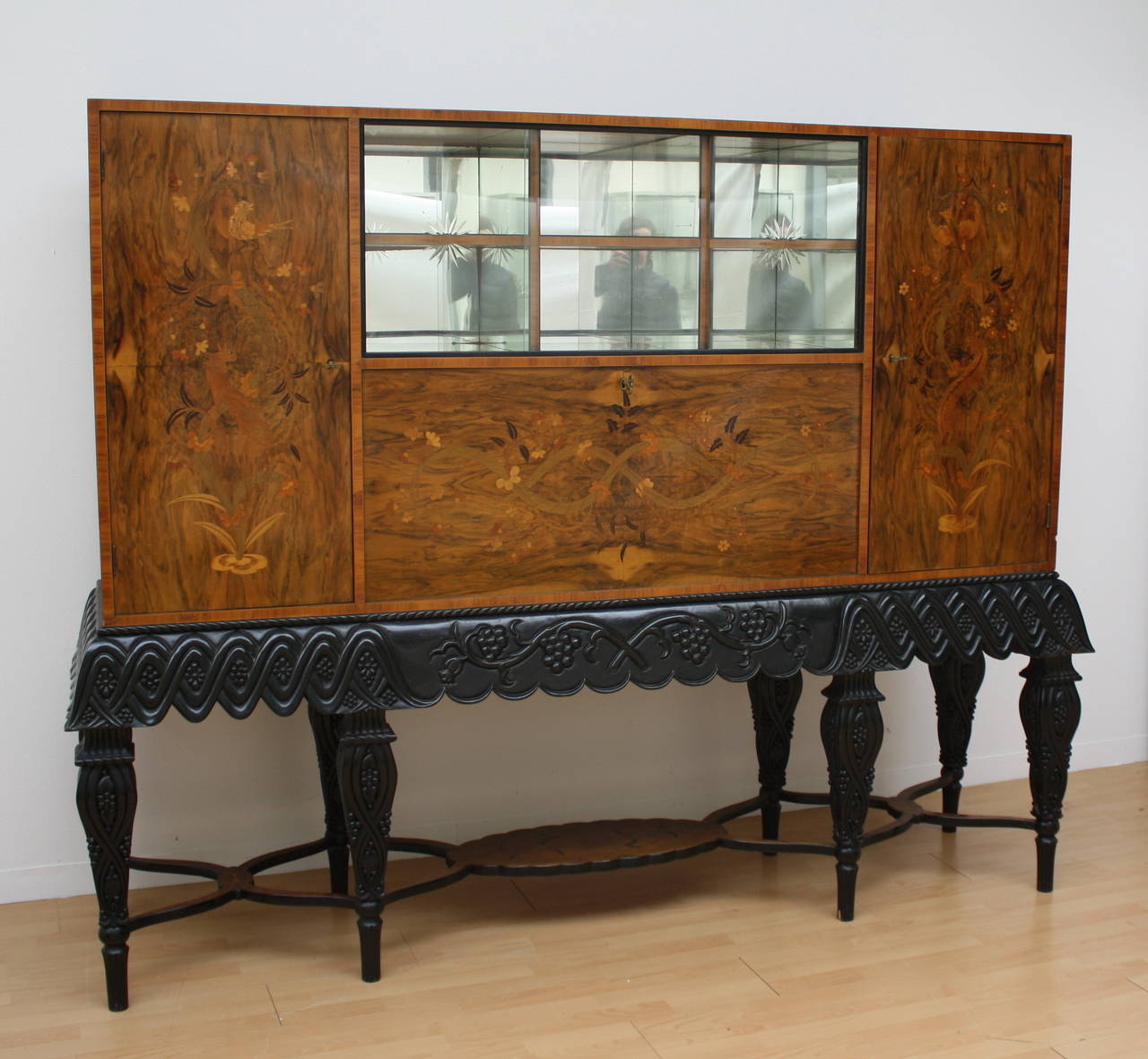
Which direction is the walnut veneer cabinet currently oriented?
toward the camera
